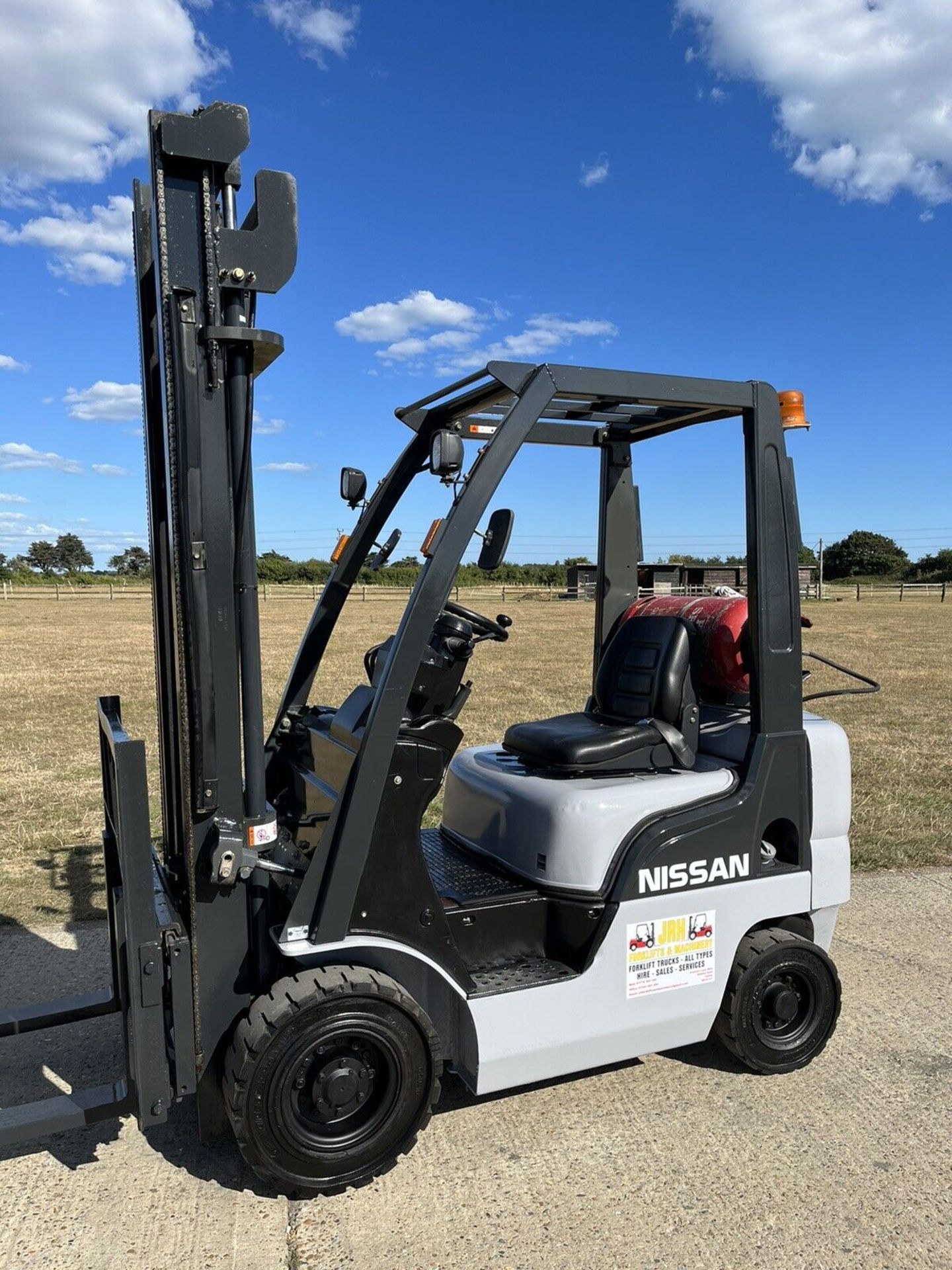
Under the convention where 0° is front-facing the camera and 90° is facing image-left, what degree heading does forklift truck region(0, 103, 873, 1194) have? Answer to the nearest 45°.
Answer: approximately 45°

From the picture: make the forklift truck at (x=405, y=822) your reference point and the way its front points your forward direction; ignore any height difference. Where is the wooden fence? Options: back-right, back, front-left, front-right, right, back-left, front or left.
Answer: back-right
